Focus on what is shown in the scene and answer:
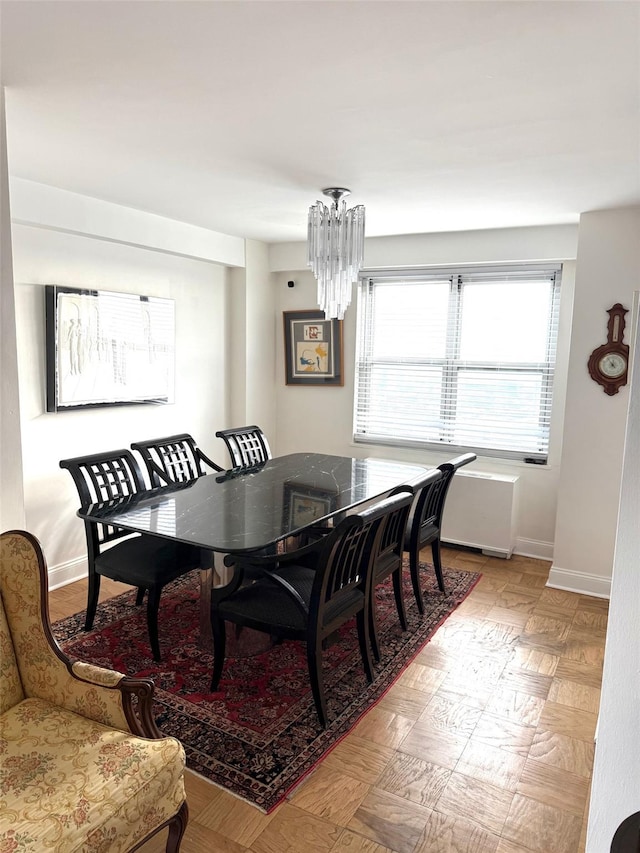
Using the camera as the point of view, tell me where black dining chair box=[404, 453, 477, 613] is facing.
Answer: facing away from the viewer and to the left of the viewer

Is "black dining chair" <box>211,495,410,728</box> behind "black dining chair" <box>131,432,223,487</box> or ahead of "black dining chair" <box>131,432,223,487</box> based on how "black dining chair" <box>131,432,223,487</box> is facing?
ahead

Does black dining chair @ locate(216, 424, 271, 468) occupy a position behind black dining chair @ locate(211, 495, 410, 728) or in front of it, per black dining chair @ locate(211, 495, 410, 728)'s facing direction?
in front

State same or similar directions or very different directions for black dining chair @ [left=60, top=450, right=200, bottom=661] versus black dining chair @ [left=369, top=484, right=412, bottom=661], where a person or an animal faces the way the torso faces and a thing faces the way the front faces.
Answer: very different directions

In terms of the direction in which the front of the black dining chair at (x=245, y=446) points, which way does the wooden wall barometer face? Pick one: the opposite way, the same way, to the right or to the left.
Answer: to the right

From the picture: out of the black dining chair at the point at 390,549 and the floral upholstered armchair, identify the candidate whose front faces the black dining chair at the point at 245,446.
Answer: the black dining chair at the point at 390,549

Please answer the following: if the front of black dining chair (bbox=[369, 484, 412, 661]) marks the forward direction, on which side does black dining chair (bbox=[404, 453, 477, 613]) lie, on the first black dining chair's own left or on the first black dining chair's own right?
on the first black dining chair's own right

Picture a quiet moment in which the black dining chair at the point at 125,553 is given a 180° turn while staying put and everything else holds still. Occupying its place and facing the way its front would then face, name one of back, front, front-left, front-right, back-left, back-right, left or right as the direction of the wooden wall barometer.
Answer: back-right

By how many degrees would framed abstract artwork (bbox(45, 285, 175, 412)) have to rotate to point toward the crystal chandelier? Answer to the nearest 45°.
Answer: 0° — it already faces it

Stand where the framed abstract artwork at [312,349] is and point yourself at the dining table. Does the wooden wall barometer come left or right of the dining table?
left

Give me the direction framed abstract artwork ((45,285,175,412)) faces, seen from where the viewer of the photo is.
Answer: facing the viewer and to the right of the viewer

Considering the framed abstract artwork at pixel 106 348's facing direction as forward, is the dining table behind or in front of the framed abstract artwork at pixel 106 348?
in front
